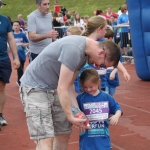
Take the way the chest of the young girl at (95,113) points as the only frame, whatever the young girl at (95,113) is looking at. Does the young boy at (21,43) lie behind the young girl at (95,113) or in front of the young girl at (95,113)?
behind

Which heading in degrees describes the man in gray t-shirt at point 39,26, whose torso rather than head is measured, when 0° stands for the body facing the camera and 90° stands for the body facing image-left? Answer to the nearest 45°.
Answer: approximately 315°

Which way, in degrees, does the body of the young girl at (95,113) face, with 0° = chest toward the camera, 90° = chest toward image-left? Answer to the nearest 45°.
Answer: approximately 0°

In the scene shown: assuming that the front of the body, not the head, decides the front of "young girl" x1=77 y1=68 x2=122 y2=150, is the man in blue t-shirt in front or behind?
behind

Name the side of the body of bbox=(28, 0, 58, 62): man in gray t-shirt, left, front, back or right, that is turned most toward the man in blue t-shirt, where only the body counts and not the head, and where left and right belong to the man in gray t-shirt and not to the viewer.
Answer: right
